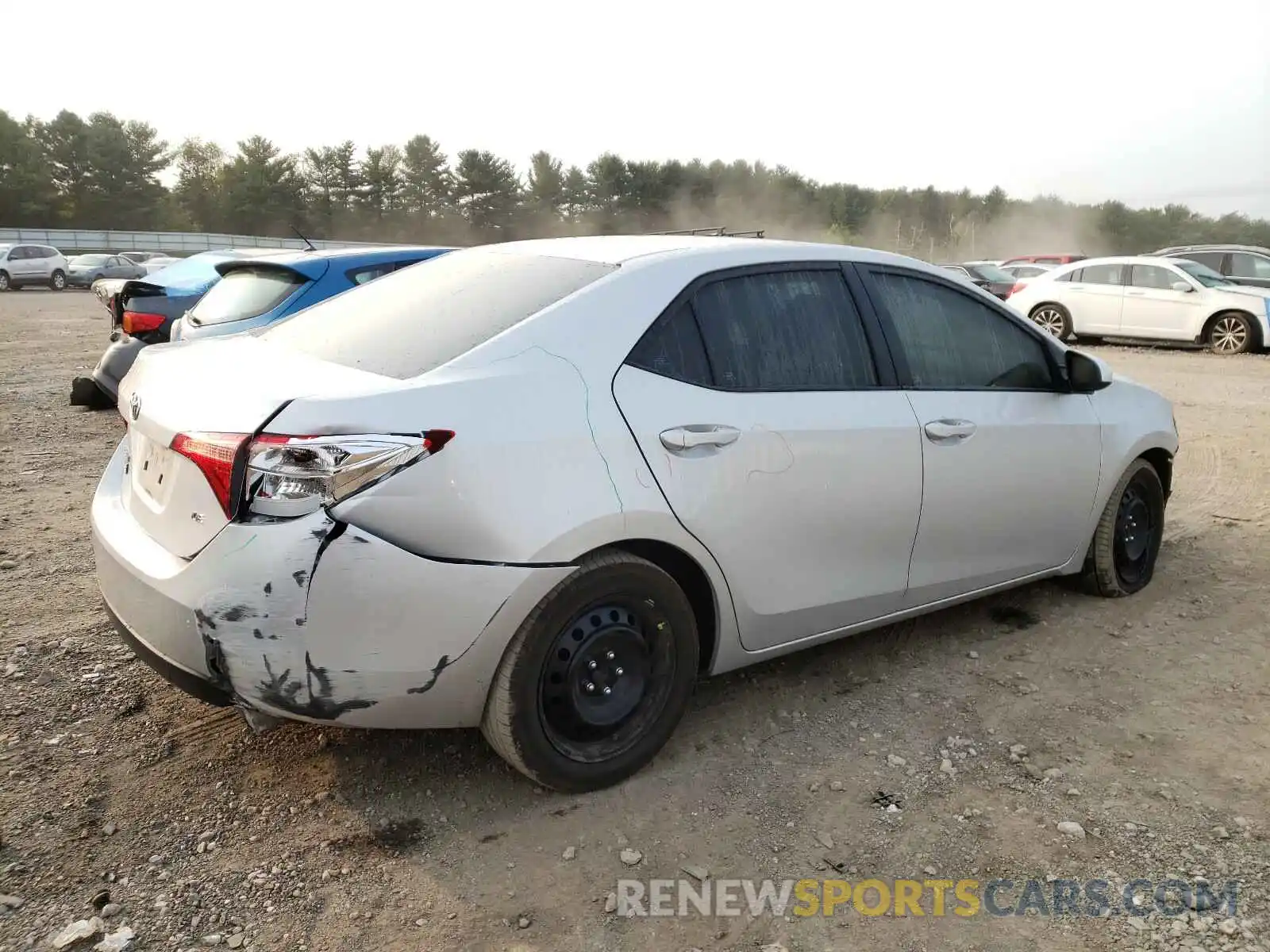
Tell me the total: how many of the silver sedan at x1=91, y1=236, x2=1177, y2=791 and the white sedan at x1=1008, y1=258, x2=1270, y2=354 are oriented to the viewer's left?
0

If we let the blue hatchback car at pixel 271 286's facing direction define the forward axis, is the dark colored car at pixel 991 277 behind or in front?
in front

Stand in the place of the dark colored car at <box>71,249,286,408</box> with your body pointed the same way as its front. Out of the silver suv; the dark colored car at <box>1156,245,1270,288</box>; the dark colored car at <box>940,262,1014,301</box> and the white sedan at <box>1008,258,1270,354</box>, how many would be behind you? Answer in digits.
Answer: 0

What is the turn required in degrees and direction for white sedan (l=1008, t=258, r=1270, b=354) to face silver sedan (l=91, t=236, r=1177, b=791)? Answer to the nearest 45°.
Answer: approximately 90° to its right

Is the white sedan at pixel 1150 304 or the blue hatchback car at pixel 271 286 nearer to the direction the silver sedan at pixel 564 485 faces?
the white sedan

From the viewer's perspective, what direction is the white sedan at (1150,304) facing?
to the viewer's right

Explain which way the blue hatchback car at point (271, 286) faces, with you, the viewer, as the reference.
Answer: facing away from the viewer and to the right of the viewer

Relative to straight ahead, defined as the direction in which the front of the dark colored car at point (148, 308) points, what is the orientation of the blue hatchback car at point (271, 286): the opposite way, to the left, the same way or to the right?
the same way

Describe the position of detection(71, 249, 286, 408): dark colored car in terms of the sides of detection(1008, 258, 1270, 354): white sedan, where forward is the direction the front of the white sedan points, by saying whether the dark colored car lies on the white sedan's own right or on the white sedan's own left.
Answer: on the white sedan's own right

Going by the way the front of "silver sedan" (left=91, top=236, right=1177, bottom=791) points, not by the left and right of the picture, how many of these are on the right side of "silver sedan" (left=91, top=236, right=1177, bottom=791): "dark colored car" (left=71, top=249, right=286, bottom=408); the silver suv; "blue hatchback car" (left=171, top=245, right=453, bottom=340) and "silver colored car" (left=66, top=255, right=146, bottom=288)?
0

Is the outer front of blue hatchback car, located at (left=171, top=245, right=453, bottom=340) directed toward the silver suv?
no

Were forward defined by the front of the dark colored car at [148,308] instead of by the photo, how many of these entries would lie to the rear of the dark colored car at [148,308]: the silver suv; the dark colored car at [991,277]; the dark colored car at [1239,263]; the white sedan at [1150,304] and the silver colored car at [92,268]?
0

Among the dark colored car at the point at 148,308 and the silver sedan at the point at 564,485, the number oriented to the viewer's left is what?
0

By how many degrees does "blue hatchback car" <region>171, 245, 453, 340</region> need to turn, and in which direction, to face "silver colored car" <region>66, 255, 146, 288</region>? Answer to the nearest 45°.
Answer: approximately 45° to its left

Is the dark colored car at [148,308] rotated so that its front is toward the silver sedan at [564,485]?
no

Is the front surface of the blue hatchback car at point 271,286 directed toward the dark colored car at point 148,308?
no

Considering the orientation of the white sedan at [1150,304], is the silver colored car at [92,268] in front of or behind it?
behind

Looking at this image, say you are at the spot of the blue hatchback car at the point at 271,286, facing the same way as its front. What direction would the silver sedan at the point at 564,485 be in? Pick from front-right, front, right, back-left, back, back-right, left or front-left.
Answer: back-right

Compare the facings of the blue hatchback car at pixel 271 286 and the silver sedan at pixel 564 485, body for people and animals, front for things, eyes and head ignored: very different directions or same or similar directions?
same or similar directions

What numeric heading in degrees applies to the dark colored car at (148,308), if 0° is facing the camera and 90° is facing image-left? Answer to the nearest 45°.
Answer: approximately 225°
